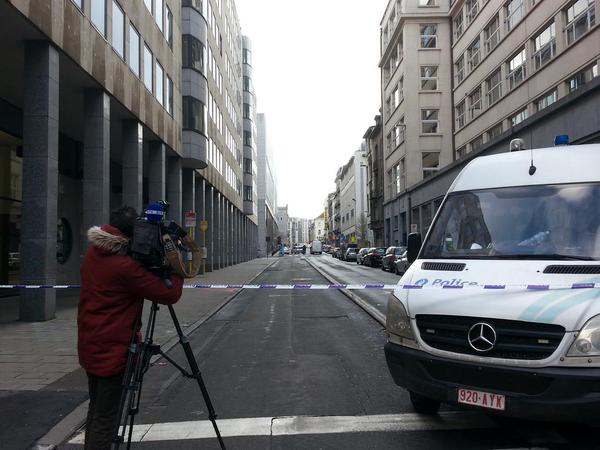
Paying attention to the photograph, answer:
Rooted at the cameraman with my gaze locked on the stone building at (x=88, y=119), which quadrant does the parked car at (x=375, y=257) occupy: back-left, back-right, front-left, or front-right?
front-right

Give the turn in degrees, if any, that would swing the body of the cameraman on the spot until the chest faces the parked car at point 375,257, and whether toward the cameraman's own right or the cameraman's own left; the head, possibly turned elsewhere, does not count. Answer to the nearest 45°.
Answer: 0° — they already face it

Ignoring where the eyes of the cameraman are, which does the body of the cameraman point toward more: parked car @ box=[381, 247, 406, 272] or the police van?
the parked car

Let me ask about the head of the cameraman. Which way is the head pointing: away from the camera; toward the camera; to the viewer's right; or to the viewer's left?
away from the camera

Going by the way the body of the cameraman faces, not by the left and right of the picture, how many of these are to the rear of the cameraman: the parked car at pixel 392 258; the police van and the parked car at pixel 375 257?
0

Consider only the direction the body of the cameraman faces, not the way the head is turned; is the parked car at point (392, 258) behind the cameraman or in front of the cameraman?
in front

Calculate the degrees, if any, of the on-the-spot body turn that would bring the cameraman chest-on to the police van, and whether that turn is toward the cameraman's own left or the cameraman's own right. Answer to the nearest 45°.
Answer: approximately 45° to the cameraman's own right

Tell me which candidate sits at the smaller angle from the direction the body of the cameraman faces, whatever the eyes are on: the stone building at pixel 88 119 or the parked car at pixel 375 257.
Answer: the parked car

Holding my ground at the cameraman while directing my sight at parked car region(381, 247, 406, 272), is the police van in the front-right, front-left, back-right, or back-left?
front-right

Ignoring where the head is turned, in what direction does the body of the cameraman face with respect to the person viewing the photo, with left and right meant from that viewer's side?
facing away from the viewer and to the right of the viewer
